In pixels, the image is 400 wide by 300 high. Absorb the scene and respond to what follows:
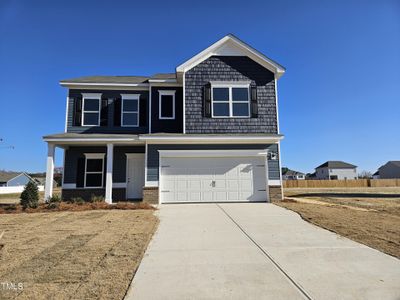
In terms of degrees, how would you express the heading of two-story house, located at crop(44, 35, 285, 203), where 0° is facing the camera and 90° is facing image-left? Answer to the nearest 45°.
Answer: approximately 0°

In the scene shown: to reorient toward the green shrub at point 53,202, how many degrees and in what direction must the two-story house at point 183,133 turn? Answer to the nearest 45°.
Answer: approximately 90° to its right

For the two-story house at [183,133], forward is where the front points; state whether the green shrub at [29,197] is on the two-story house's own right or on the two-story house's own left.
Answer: on the two-story house's own right

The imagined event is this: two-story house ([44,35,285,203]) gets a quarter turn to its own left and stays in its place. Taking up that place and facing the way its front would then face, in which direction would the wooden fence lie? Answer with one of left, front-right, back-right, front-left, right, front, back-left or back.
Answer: front-left
